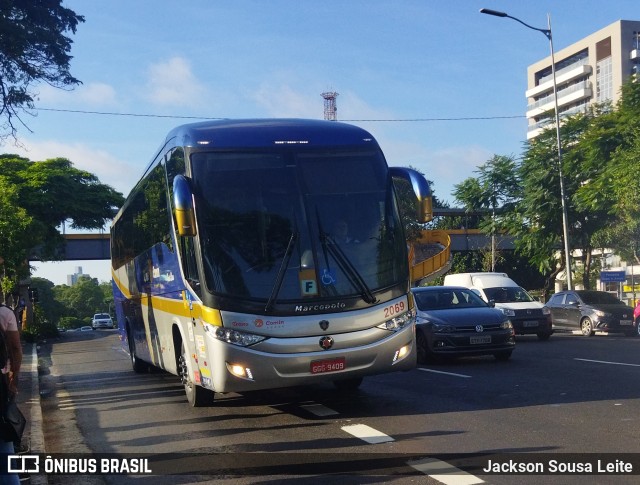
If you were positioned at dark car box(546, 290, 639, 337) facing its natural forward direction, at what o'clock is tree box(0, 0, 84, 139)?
The tree is roughly at 3 o'clock from the dark car.

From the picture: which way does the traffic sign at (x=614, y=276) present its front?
toward the camera

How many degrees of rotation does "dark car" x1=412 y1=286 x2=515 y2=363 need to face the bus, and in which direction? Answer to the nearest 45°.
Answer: approximately 45° to its right

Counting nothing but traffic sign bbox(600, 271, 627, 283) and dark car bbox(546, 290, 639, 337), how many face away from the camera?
0

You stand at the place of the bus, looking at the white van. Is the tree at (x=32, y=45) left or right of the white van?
left

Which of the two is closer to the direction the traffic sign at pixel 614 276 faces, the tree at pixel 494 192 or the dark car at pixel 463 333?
the dark car

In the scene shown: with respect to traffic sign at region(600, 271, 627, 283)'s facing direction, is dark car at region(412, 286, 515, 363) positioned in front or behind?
in front

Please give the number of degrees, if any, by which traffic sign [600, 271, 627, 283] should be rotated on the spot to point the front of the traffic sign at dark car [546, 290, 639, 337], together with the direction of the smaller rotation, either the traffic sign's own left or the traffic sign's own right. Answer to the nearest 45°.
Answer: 0° — it already faces it

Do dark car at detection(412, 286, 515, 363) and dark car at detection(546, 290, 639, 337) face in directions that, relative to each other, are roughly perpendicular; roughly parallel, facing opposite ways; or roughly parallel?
roughly parallel

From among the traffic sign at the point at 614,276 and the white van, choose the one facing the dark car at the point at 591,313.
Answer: the traffic sign

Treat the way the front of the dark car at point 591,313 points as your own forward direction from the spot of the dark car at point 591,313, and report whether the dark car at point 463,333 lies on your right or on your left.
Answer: on your right

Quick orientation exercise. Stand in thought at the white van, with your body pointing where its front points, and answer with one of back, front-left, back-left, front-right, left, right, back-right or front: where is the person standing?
front-right

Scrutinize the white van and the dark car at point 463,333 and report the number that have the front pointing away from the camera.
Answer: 0

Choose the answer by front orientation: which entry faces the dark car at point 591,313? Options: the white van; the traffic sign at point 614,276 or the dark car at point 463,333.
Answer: the traffic sign

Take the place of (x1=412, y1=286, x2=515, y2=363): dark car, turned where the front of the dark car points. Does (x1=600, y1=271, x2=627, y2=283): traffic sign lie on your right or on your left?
on your left
